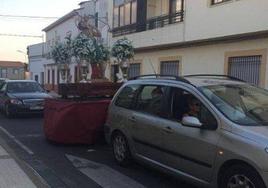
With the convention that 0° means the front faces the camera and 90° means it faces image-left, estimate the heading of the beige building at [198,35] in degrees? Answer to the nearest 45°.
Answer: approximately 45°

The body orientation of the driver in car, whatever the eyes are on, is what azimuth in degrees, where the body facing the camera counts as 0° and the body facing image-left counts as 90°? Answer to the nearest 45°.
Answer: approximately 315°

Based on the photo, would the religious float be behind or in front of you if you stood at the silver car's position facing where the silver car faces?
behind

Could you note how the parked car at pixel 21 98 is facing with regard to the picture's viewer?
facing the viewer and to the right of the viewer

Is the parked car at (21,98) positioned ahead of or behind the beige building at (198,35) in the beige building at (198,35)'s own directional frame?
ahead

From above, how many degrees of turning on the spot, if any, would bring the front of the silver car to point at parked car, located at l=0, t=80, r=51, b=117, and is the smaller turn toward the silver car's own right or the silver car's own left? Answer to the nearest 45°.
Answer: approximately 180°

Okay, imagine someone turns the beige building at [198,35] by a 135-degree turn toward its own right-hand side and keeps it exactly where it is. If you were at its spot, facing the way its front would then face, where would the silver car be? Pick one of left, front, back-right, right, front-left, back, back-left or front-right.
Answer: back

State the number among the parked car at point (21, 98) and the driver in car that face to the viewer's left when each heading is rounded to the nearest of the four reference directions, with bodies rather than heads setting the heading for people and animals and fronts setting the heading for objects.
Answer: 0
